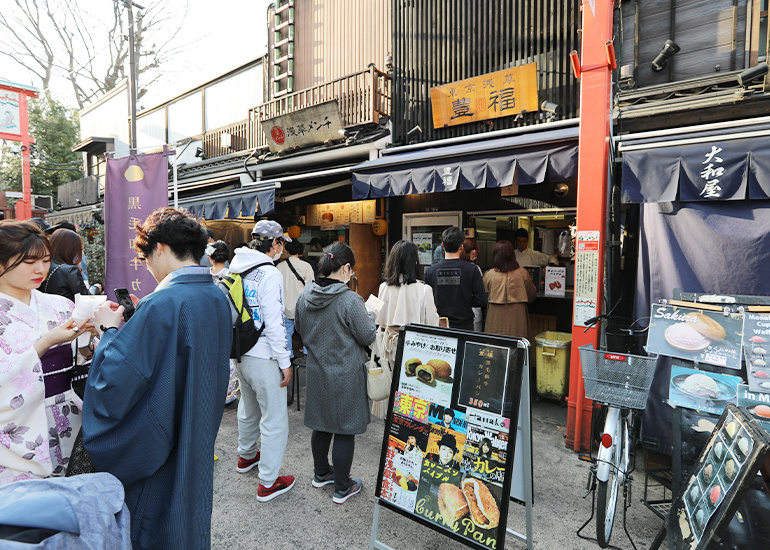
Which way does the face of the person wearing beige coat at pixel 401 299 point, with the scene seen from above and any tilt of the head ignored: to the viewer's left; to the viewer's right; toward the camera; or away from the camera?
away from the camera

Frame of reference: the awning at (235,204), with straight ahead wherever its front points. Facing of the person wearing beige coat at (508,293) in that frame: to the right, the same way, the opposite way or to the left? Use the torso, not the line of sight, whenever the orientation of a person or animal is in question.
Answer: the opposite way

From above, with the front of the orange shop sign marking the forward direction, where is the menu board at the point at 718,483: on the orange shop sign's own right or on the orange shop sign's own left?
on the orange shop sign's own left

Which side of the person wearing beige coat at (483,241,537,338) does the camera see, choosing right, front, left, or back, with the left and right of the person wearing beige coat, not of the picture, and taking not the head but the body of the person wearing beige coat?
back

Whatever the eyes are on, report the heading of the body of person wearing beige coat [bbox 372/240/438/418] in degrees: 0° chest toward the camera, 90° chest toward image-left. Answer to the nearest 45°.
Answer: approximately 180°

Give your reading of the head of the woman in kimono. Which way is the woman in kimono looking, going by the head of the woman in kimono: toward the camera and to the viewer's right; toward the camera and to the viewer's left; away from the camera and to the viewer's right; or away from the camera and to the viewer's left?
toward the camera and to the viewer's right

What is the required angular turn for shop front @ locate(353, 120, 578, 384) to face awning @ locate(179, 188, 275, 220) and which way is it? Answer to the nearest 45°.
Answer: approximately 45° to its right

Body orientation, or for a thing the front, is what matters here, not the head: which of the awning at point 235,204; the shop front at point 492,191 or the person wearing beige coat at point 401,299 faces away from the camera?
the person wearing beige coat

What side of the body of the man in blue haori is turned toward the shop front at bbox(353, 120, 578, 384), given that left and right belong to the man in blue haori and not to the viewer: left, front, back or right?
right
